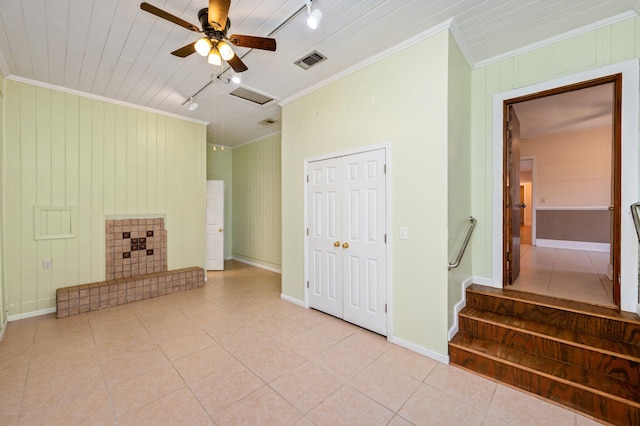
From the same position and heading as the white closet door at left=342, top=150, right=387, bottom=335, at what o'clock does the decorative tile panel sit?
The decorative tile panel is roughly at 2 o'clock from the white closet door.

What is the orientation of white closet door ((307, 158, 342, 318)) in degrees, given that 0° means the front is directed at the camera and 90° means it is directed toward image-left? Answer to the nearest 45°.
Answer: approximately 45°

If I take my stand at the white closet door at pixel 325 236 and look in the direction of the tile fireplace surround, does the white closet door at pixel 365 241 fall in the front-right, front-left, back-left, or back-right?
back-left

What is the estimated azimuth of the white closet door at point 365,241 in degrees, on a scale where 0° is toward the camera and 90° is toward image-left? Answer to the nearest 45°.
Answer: approximately 45°

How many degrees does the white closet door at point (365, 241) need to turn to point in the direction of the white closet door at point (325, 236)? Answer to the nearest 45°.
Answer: approximately 90° to its right

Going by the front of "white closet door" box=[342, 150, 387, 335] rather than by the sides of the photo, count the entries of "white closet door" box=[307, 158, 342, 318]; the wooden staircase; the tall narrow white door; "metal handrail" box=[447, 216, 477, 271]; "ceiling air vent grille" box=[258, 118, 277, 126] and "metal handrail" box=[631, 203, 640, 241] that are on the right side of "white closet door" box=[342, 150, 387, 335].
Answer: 3

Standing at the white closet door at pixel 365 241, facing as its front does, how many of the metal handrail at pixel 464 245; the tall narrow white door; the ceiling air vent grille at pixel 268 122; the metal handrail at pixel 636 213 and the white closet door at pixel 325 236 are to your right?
3

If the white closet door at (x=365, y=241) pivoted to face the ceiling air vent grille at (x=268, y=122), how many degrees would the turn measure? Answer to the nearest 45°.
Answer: approximately 90° to its right

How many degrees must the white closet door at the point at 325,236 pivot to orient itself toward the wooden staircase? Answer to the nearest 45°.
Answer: approximately 90° to its left

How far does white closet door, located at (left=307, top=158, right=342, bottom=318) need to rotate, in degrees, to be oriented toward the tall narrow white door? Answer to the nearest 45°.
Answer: approximately 90° to its right
